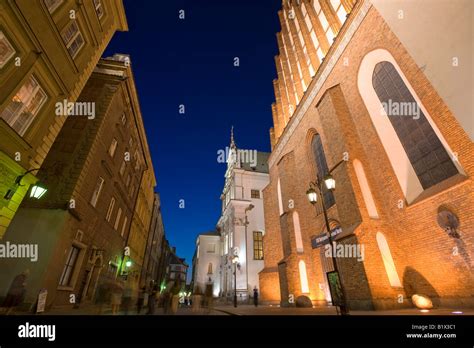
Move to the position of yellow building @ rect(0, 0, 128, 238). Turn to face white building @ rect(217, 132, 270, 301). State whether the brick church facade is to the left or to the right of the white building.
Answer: right

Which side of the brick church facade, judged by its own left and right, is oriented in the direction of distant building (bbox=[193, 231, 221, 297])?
right

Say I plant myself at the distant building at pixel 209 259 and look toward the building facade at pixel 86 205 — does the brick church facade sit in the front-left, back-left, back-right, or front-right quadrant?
front-left

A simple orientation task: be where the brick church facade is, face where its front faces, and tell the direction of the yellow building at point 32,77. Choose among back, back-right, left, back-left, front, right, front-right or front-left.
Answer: front

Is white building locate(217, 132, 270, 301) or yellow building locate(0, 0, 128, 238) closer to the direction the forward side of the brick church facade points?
the yellow building

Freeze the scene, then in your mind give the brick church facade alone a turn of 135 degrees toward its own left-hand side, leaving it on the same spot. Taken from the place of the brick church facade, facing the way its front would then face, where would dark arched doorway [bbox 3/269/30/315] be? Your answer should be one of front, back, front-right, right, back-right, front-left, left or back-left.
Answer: back-right

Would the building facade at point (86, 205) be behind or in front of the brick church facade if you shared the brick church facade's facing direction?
in front

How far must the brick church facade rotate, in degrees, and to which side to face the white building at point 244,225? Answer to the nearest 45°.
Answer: approximately 90° to its right

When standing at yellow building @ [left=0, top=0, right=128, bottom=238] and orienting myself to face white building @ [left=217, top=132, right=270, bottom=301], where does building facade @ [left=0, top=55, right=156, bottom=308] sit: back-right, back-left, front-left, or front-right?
front-left
